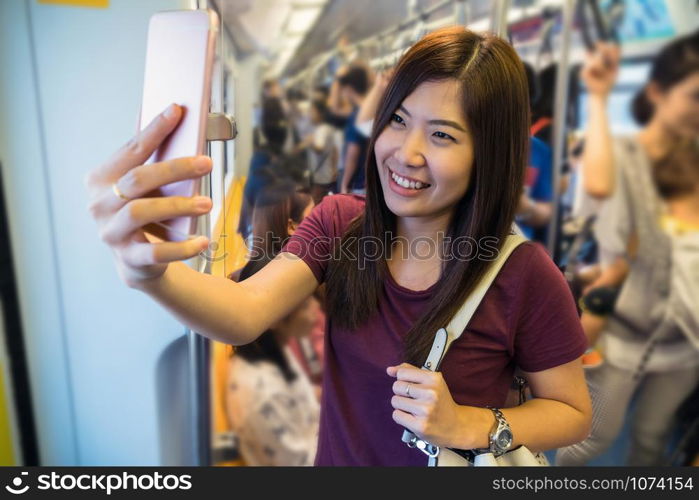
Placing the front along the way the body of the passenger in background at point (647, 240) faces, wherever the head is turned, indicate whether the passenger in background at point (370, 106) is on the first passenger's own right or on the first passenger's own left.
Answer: on the first passenger's own right

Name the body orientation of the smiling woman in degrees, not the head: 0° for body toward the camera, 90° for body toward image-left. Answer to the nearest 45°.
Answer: approximately 45°

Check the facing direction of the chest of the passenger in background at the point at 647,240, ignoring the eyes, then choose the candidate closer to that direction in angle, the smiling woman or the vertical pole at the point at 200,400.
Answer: the smiling woman

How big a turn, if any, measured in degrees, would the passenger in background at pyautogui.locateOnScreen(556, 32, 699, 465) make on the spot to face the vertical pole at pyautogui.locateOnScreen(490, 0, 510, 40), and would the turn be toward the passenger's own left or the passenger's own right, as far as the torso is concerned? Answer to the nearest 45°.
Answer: approximately 45° to the passenger's own right
